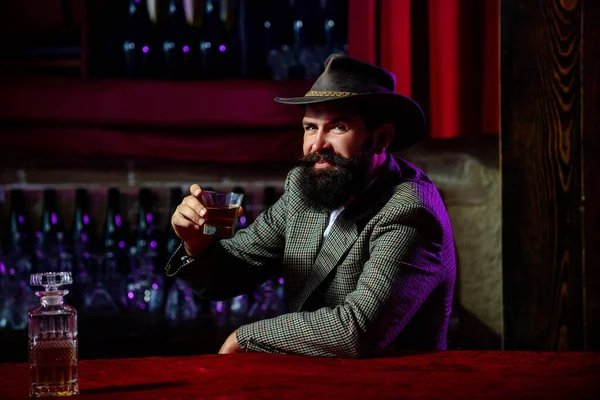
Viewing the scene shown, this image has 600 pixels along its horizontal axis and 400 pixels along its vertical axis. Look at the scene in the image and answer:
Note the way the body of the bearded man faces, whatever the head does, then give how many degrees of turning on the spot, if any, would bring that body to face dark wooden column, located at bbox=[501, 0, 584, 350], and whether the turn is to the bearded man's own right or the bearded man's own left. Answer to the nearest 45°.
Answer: approximately 180°

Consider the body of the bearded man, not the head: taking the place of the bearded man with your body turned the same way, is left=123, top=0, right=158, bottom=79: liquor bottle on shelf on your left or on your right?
on your right

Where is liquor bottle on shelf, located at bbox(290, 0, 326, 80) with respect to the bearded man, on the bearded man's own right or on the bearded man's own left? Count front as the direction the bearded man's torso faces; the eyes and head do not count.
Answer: on the bearded man's own right

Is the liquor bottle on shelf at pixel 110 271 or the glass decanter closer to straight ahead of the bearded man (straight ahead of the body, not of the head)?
the glass decanter

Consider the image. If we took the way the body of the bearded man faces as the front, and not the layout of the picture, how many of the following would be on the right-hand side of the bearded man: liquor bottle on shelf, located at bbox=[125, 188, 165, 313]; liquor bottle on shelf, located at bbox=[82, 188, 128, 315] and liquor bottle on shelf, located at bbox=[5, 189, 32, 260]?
3

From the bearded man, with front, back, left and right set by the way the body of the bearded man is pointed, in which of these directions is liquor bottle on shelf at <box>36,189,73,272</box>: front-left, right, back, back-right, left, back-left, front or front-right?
right

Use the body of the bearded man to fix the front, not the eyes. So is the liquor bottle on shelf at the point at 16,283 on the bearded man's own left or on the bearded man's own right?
on the bearded man's own right

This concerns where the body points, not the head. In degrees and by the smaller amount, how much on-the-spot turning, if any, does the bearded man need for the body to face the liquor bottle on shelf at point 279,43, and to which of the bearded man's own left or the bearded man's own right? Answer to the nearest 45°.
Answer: approximately 135° to the bearded man's own right

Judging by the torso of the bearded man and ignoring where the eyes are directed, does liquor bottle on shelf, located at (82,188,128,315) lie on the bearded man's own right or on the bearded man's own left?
on the bearded man's own right

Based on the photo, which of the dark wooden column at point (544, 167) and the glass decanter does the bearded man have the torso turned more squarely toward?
the glass decanter

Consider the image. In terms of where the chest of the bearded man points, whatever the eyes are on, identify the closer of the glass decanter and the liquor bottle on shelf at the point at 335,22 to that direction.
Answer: the glass decanter

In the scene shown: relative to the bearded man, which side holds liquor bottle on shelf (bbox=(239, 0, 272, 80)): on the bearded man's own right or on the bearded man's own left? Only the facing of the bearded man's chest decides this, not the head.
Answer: on the bearded man's own right

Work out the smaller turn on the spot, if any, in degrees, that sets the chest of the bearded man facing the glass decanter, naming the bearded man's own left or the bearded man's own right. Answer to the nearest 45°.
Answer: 0° — they already face it

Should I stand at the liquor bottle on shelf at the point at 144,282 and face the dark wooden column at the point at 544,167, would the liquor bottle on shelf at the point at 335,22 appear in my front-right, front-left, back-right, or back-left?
front-left
